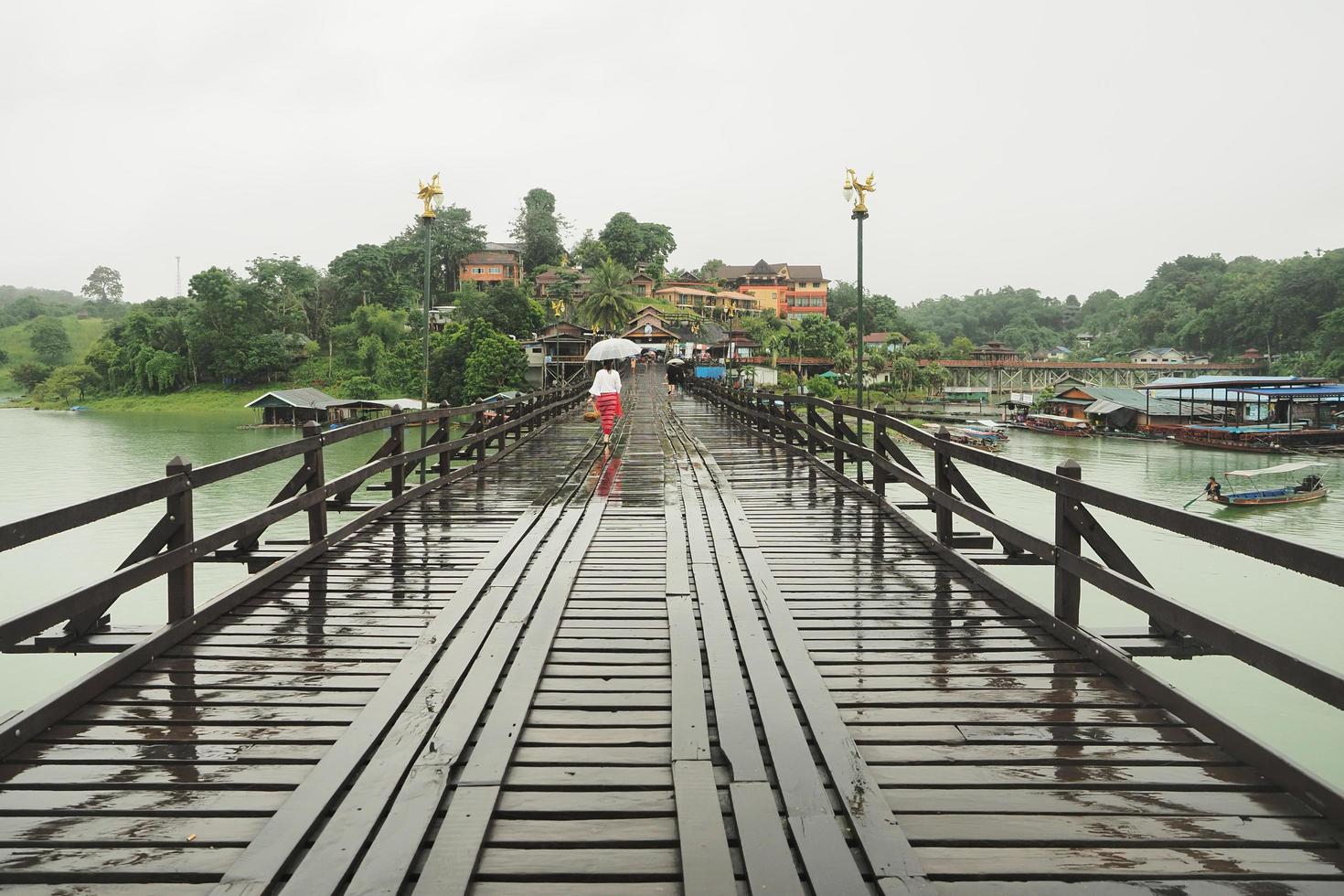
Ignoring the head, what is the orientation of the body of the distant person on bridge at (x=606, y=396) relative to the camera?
away from the camera
